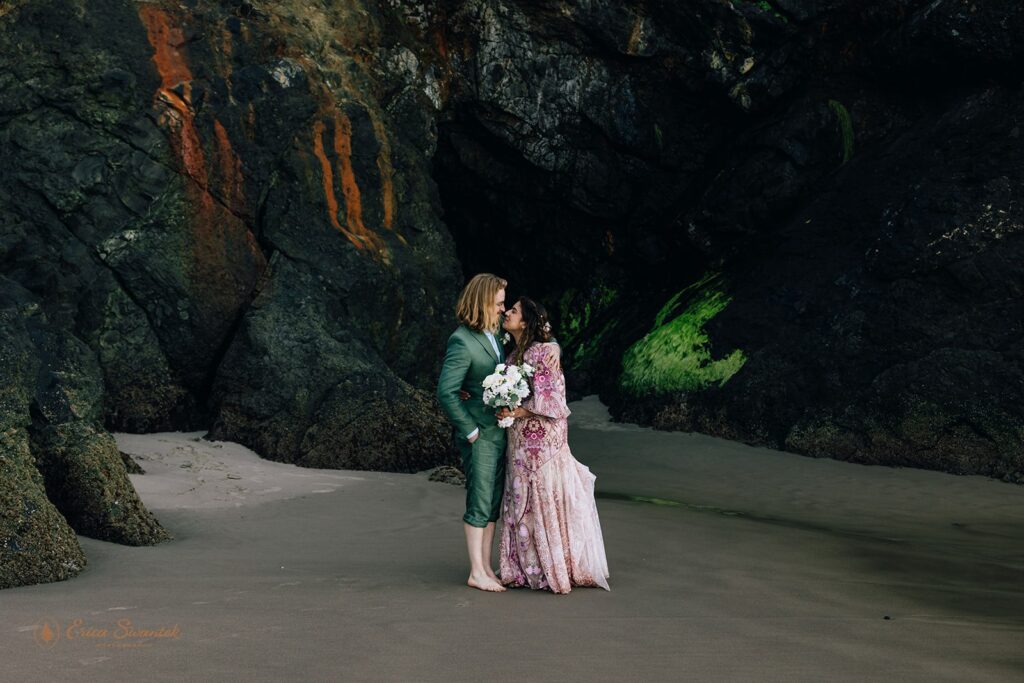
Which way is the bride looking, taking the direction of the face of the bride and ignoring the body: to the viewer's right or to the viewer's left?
to the viewer's left

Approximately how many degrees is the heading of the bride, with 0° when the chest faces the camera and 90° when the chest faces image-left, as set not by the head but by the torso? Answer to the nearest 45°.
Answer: approximately 90°

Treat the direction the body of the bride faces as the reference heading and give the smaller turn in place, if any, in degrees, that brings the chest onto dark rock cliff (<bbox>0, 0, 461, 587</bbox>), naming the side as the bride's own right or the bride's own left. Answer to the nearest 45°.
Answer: approximately 45° to the bride's own right

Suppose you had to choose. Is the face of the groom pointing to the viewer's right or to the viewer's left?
to the viewer's right

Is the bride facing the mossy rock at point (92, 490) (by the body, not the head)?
yes
